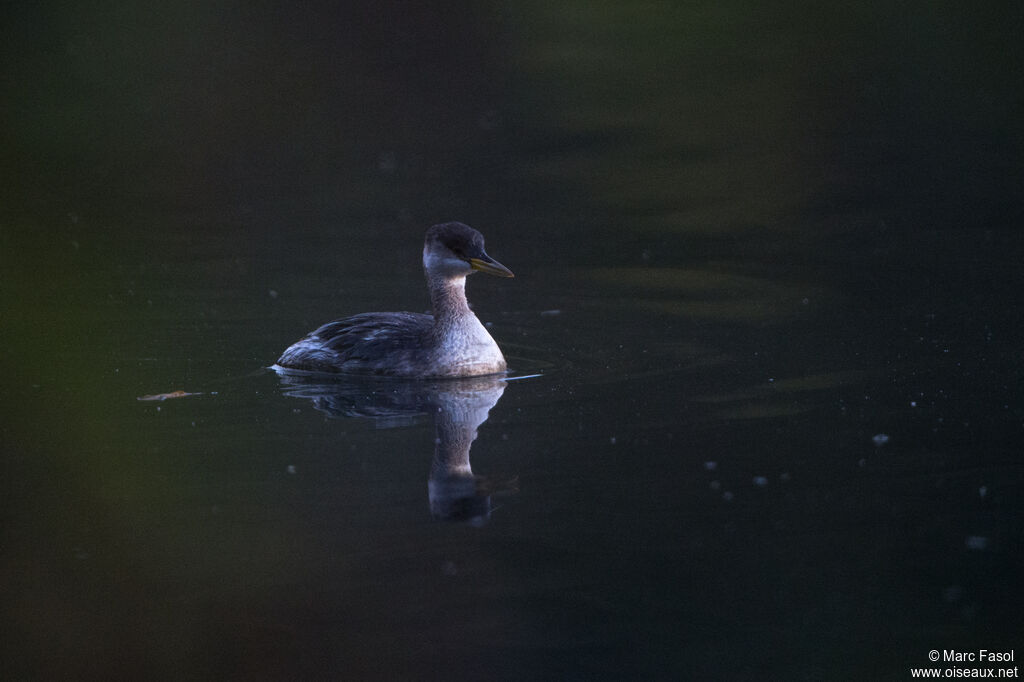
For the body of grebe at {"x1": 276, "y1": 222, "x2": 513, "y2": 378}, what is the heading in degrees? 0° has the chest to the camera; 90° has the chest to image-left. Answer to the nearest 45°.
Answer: approximately 270°

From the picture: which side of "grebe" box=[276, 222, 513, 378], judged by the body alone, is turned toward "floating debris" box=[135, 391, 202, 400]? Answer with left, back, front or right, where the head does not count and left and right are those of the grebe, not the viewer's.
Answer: back
